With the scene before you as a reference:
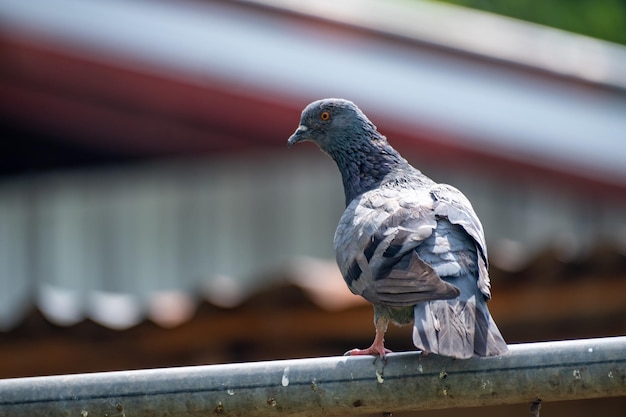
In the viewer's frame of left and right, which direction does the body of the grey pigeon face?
facing away from the viewer and to the left of the viewer
